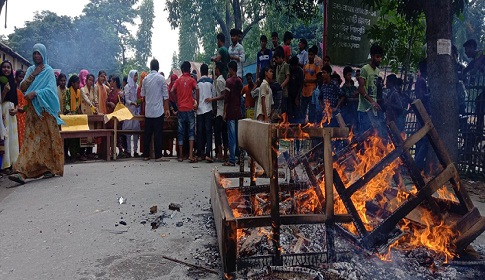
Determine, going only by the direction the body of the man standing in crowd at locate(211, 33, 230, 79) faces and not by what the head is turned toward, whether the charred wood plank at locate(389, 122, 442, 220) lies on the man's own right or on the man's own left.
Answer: on the man's own left

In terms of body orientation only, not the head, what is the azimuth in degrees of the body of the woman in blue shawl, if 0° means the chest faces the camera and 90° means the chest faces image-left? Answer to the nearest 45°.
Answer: approximately 45°

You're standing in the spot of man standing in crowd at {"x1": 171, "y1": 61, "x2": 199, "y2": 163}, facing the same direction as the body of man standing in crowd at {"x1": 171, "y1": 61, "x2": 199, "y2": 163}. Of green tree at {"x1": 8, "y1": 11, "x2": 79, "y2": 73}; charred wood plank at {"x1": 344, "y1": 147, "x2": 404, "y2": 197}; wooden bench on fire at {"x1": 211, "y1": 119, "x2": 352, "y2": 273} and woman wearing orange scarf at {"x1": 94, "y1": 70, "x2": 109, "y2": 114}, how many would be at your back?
2

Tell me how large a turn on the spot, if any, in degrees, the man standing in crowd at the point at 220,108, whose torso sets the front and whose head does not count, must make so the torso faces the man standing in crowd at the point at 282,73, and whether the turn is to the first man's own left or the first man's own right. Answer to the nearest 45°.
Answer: approximately 180°

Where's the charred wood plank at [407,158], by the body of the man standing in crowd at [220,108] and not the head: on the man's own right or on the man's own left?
on the man's own left
